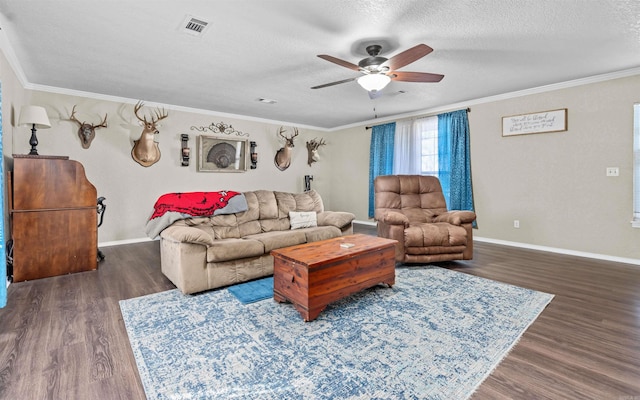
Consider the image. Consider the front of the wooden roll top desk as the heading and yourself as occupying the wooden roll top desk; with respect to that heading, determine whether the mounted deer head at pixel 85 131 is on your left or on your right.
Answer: on your left

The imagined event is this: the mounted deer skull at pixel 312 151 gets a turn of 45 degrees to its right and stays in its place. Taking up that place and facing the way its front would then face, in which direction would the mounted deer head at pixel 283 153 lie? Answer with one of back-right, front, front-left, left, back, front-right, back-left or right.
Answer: front-right

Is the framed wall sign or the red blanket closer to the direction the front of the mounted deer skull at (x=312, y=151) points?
the framed wall sign

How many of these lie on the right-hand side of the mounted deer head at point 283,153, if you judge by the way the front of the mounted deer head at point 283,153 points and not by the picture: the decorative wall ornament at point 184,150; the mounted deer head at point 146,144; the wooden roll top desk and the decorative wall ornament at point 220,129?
4

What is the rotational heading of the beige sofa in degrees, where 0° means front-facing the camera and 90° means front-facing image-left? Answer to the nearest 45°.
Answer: approximately 315°

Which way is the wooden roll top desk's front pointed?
to the viewer's right

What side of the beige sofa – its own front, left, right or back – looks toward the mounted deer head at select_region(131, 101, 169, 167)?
back

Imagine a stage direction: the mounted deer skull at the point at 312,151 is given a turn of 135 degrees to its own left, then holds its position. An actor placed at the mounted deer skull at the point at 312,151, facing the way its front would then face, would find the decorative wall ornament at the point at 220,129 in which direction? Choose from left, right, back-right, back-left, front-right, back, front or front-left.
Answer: back-left

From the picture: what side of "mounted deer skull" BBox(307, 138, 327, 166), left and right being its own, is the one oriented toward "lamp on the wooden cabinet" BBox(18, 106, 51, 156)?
right

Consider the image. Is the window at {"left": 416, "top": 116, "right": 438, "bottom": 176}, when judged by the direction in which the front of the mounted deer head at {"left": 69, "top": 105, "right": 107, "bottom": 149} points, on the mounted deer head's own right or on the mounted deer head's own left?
on the mounted deer head's own left

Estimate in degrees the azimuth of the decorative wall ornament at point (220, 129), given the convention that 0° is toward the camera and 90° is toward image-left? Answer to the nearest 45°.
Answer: approximately 315°

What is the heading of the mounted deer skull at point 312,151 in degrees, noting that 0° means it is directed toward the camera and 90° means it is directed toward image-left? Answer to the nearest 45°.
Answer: approximately 315°
